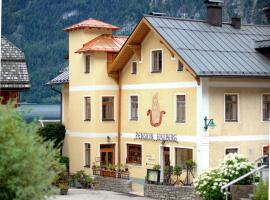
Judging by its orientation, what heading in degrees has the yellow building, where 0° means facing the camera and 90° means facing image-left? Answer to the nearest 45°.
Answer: approximately 45°

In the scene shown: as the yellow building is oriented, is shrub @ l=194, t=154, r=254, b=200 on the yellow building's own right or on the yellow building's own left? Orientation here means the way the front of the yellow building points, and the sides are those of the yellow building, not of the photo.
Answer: on the yellow building's own left

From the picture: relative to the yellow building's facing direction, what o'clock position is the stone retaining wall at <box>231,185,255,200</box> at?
The stone retaining wall is roughly at 10 o'clock from the yellow building.

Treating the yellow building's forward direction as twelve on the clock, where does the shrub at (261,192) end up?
The shrub is roughly at 10 o'clock from the yellow building.

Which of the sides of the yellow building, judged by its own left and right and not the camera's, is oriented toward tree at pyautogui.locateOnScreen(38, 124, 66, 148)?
right
